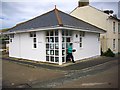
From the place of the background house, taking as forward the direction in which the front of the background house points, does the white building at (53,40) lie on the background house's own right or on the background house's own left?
on the background house's own right

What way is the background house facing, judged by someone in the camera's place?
facing the viewer and to the right of the viewer
